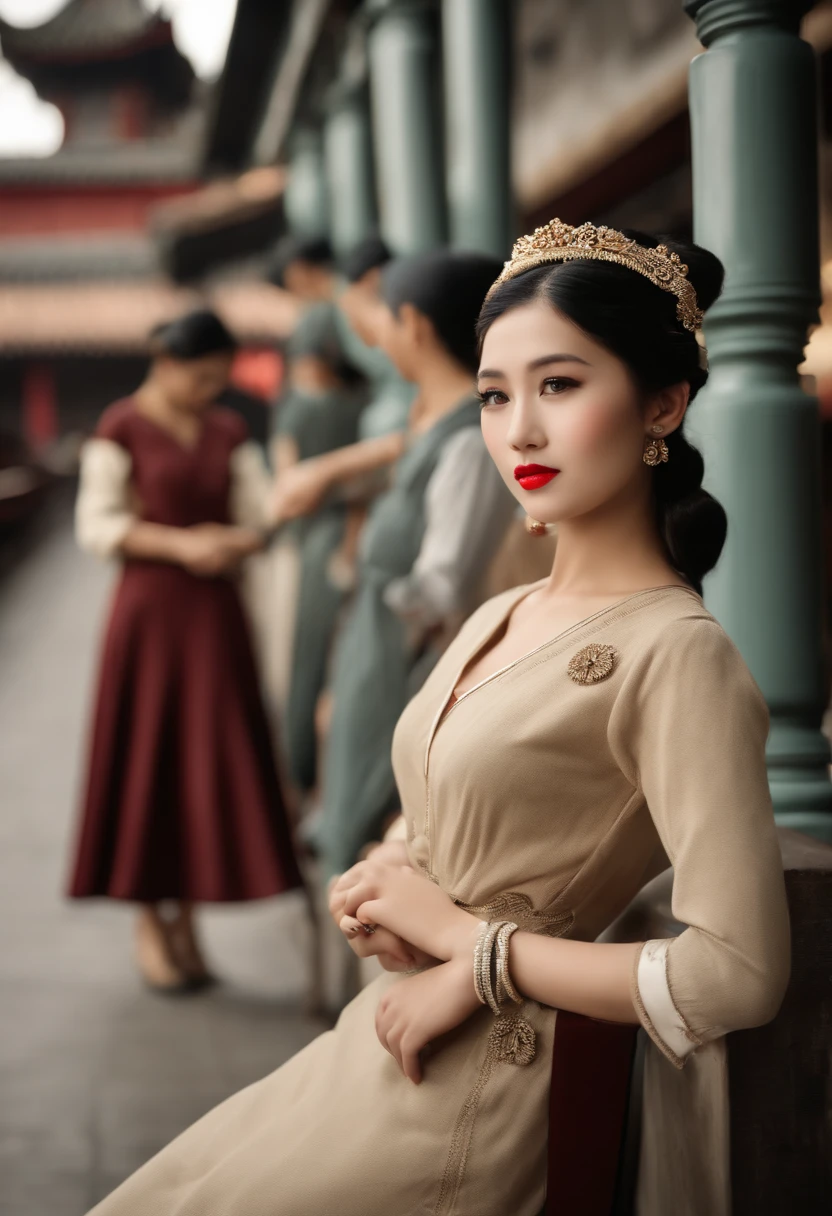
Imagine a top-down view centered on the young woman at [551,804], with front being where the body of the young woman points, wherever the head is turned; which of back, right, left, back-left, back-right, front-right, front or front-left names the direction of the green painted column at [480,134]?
back-right

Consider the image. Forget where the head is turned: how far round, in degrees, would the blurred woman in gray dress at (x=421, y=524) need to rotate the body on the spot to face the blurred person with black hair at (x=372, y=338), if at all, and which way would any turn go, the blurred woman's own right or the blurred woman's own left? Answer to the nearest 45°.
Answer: approximately 90° to the blurred woman's own right

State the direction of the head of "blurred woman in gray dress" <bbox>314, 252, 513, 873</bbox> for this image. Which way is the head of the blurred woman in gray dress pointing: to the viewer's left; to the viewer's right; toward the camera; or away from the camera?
to the viewer's left

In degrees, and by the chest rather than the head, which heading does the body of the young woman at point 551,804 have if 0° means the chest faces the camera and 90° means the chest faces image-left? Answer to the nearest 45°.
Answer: approximately 45°

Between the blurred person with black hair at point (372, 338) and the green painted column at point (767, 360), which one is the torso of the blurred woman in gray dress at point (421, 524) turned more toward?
the blurred person with black hair

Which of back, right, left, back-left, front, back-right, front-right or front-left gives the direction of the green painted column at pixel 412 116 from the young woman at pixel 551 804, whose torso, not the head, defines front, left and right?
back-right

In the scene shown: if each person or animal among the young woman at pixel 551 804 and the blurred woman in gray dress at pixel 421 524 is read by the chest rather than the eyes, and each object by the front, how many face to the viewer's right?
0

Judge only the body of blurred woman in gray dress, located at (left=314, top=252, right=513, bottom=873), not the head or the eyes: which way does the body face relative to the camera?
to the viewer's left

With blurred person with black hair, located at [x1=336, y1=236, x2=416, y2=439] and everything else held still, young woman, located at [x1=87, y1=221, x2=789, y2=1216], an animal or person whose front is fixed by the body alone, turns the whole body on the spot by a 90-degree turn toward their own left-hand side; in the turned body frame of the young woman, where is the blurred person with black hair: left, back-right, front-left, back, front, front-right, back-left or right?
back-left

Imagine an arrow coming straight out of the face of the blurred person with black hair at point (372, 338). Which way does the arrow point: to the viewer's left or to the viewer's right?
to the viewer's left

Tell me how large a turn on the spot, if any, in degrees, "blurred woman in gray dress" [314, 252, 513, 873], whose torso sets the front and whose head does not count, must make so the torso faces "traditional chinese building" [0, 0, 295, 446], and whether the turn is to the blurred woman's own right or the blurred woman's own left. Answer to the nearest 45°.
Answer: approximately 90° to the blurred woman's own right

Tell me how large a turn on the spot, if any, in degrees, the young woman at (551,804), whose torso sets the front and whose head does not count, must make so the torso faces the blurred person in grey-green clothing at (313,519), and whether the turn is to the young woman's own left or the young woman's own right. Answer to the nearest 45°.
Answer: approximately 135° to the young woman's own right

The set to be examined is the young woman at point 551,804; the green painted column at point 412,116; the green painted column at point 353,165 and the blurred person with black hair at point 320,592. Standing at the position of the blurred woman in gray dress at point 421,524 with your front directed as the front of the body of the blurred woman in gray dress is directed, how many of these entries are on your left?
1
